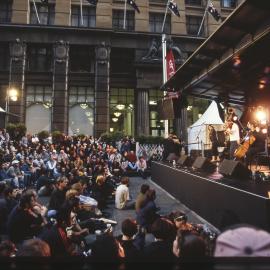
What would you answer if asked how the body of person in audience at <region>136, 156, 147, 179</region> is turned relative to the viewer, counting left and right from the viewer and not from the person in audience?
facing the viewer and to the right of the viewer

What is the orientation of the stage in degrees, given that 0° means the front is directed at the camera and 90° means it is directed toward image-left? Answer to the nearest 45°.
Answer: approximately 45°

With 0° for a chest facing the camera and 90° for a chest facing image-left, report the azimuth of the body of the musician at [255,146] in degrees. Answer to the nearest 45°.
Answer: approximately 90°

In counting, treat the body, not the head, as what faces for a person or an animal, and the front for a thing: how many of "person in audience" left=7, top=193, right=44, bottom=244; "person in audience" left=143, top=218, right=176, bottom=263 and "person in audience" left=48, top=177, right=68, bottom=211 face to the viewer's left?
0

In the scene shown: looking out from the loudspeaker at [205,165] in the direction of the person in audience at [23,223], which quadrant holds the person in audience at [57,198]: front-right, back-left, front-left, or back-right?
front-right

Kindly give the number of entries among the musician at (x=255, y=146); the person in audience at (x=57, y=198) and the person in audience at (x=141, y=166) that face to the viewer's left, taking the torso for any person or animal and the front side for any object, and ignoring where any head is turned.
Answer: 1

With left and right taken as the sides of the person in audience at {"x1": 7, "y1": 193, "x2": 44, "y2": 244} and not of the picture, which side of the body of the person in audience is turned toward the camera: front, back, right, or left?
right

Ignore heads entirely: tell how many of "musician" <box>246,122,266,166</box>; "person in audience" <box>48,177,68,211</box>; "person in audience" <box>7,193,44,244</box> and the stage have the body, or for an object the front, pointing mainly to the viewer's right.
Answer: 2

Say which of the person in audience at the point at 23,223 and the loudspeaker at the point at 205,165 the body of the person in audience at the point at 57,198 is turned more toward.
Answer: the loudspeaker

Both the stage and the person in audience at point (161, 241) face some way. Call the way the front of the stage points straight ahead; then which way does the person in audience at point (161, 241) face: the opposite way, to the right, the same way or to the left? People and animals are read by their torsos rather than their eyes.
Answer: the opposite way

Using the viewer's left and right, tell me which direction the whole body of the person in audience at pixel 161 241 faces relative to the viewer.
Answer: facing away from the viewer and to the right of the viewer

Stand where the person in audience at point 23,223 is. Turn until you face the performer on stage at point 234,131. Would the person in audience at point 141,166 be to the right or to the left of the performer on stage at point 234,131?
left

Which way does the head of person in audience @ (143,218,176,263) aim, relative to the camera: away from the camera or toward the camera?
away from the camera

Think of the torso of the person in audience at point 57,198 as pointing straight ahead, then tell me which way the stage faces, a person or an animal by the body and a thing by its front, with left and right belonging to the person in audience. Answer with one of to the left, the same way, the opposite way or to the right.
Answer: the opposite way

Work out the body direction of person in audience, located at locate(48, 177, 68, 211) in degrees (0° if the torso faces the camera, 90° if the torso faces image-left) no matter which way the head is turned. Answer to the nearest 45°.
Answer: approximately 270°
